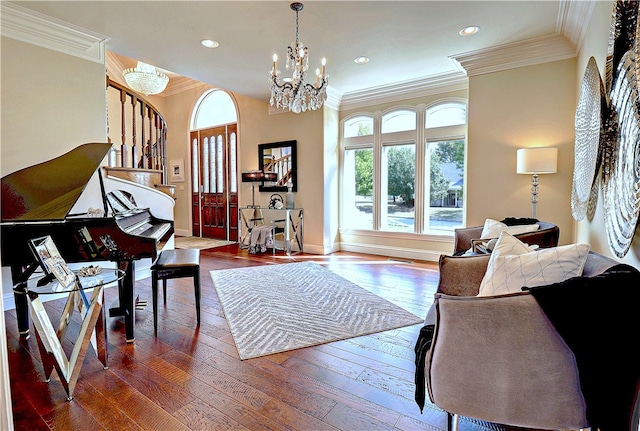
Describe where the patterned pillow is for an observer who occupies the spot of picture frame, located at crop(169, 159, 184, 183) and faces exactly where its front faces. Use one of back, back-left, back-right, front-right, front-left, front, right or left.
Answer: front

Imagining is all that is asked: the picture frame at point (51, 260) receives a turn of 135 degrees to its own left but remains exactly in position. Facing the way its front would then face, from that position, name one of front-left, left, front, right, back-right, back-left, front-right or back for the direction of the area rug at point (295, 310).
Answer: right

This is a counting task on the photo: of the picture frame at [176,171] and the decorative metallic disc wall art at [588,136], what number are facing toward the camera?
1

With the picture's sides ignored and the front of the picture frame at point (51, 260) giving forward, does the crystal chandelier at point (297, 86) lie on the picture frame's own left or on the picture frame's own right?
on the picture frame's own left

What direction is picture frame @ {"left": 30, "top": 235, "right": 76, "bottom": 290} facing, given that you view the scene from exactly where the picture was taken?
facing the viewer and to the right of the viewer

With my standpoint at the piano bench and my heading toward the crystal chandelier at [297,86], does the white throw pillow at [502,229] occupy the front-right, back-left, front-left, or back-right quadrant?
front-right

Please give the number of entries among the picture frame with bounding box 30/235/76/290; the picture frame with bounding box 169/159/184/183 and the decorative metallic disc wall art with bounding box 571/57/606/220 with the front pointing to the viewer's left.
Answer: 1

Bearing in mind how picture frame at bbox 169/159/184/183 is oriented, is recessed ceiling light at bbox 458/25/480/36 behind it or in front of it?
in front

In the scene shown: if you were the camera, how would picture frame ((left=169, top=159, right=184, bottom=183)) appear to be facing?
facing the viewer

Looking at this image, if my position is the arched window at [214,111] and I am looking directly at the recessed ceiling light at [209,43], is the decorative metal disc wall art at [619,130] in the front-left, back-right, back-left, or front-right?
front-left

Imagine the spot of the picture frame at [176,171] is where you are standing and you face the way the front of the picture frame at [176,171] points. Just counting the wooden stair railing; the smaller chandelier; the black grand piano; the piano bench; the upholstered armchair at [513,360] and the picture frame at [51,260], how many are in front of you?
6

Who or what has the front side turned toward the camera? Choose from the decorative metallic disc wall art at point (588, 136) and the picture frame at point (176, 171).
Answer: the picture frame

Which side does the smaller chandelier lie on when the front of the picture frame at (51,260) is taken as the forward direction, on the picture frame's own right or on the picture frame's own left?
on the picture frame's own left

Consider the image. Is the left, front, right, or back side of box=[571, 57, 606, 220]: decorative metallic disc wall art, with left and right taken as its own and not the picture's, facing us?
left
